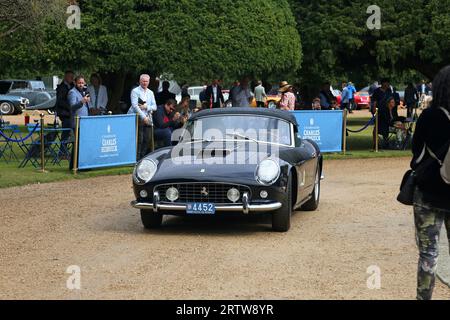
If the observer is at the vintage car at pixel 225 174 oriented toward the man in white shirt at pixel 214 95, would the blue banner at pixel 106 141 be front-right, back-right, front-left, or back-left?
front-left

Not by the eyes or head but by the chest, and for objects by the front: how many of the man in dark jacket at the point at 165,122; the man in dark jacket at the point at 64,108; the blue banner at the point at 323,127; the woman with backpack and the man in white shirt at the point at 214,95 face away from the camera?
1

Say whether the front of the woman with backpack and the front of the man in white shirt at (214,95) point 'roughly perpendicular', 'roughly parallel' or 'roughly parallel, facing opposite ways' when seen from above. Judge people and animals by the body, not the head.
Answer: roughly parallel, facing opposite ways

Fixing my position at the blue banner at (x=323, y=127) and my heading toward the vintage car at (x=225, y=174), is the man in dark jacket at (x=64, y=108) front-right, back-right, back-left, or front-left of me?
front-right

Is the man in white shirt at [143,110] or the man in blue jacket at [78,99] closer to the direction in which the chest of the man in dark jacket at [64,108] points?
the man in white shirt

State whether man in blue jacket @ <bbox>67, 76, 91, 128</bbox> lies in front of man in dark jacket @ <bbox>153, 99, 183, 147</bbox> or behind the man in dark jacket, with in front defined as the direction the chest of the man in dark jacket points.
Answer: behind

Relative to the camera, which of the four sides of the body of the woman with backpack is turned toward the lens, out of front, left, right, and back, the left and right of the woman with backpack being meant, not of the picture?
back

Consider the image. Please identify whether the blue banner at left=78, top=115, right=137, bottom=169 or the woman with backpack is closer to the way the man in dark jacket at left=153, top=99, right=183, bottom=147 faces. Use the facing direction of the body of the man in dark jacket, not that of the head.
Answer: the woman with backpack

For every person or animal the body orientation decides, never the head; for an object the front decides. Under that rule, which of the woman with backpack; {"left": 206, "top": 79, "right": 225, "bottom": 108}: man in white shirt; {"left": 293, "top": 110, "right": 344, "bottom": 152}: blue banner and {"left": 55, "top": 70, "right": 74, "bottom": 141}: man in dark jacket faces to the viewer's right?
the man in dark jacket

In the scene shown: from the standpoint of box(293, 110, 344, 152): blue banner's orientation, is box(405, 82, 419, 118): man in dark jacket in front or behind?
behind

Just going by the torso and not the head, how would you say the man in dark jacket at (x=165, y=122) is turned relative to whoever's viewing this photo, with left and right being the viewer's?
facing the viewer and to the right of the viewer

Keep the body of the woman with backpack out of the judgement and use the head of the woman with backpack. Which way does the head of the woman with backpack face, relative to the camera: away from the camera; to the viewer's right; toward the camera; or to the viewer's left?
away from the camera

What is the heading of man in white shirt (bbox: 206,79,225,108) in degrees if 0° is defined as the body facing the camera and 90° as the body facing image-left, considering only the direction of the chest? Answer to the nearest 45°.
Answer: approximately 0°
